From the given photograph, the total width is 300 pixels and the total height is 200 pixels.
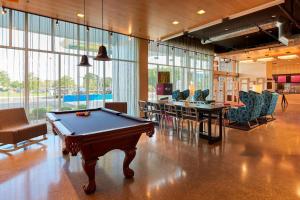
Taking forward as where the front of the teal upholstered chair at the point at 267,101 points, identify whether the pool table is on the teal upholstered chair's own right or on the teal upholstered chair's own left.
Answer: on the teal upholstered chair's own left

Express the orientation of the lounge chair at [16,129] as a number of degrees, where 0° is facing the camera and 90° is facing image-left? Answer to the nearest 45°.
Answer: approximately 315°

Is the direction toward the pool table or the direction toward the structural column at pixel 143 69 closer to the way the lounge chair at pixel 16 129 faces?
the pool table

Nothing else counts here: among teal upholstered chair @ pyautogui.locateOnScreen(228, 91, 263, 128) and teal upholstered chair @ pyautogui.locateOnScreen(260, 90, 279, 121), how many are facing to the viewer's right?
0

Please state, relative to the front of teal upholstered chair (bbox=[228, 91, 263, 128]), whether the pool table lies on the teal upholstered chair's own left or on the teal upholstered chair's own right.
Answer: on the teal upholstered chair's own left
